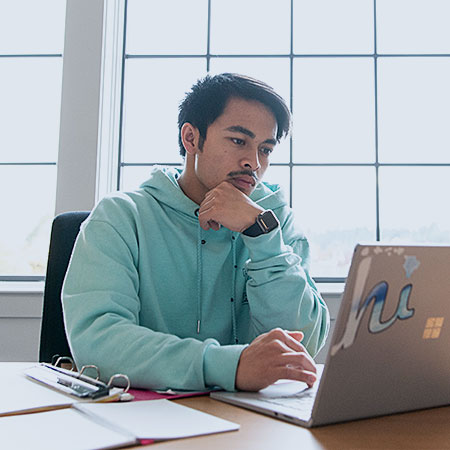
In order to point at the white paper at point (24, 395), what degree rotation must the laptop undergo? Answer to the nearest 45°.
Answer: approximately 45° to its left

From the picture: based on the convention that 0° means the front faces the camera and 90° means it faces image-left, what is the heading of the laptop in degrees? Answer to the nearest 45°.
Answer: approximately 135°

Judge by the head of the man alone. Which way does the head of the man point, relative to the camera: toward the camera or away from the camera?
toward the camera

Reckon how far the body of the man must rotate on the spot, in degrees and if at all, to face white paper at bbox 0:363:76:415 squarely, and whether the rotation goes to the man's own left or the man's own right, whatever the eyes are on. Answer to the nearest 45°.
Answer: approximately 90° to the man's own right

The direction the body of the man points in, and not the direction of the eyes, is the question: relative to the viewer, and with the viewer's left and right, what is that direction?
facing the viewer and to the right of the viewer

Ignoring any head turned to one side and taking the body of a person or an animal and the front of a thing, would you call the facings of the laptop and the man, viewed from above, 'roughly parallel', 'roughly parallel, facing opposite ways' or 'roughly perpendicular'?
roughly parallel, facing opposite ways

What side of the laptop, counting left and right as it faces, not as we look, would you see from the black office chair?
front

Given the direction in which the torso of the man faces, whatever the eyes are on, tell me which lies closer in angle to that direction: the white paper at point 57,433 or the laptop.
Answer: the laptop
